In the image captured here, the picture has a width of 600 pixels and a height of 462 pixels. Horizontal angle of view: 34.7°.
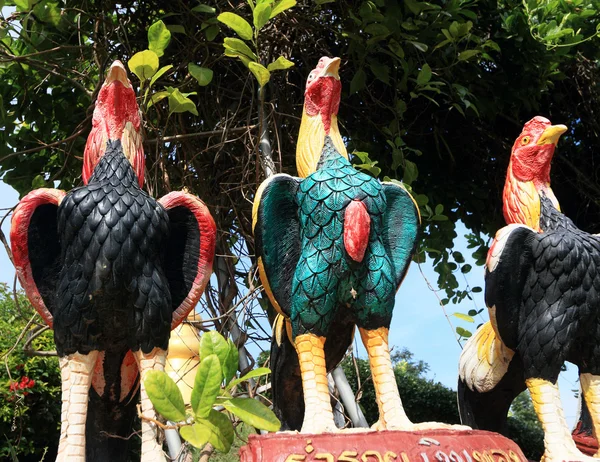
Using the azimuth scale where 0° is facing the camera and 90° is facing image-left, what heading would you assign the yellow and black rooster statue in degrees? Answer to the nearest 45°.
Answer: approximately 315°
